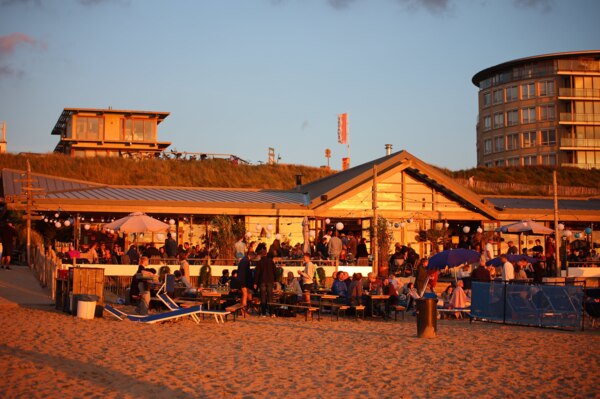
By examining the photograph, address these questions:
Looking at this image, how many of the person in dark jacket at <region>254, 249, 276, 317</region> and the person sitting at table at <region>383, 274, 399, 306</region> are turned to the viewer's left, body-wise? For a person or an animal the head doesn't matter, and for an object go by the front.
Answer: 1

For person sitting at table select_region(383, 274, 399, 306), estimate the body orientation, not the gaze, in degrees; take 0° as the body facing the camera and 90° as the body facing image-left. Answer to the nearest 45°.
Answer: approximately 90°

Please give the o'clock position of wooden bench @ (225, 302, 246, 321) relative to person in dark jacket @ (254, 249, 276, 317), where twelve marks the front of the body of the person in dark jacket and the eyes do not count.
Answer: The wooden bench is roughly at 8 o'clock from the person in dark jacket.

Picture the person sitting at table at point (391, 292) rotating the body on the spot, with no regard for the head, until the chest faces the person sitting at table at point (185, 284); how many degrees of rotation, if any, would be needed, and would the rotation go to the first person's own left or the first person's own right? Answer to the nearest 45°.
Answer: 0° — they already face them

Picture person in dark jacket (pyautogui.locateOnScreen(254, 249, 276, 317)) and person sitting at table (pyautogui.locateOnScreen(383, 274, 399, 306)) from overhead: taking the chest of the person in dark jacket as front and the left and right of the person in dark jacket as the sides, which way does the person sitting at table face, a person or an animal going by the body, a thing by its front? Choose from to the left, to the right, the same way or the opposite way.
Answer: to the left

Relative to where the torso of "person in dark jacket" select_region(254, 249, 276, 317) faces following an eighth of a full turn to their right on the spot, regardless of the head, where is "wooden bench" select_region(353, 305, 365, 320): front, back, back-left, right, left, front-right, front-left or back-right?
front-right

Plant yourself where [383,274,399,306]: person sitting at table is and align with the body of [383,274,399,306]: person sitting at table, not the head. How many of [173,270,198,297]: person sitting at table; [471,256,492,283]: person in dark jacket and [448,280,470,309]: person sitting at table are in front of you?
1

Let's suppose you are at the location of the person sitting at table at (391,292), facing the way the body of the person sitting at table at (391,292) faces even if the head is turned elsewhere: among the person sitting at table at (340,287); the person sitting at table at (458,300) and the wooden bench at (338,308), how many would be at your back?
1

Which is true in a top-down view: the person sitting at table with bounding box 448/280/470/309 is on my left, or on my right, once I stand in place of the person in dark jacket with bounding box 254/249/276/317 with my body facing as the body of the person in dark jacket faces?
on my right

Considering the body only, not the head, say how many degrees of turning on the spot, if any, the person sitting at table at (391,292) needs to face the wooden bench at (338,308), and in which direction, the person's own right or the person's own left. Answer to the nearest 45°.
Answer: approximately 45° to the person's own left

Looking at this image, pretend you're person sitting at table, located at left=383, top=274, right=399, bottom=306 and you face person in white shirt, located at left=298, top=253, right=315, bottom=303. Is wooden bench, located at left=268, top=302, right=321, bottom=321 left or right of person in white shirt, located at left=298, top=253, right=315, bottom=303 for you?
left

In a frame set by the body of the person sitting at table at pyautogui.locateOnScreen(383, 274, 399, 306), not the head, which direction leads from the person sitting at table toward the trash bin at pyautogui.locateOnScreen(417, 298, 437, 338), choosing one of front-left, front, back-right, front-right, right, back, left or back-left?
left

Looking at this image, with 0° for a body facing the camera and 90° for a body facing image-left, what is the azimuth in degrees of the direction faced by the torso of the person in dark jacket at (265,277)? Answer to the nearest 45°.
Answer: approximately 180°

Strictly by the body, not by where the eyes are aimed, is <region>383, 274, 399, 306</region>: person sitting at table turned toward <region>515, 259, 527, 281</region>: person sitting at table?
no

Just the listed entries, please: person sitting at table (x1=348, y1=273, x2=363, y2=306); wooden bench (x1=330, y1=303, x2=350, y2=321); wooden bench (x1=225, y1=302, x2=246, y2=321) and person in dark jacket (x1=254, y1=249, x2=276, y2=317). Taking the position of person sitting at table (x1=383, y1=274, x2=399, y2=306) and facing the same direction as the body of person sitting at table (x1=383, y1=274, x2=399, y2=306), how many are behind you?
0

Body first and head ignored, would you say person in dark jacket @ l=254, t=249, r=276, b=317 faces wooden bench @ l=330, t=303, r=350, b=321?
no
